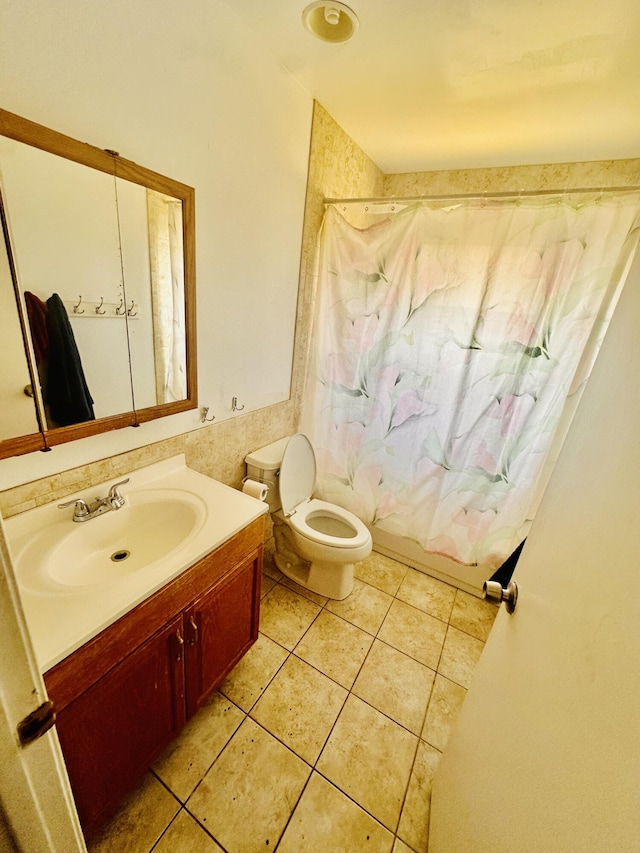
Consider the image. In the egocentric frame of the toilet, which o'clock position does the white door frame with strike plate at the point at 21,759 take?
The white door frame with strike plate is roughly at 2 o'clock from the toilet.

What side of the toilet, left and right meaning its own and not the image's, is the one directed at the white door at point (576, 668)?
front

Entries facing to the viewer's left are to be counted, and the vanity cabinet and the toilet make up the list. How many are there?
0

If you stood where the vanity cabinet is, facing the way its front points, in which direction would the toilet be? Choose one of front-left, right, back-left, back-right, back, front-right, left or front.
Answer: left

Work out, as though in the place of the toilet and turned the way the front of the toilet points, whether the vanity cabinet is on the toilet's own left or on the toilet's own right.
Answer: on the toilet's own right

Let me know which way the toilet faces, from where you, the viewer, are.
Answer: facing the viewer and to the right of the viewer

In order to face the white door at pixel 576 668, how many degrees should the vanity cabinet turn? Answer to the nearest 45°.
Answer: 0° — it already faces it
